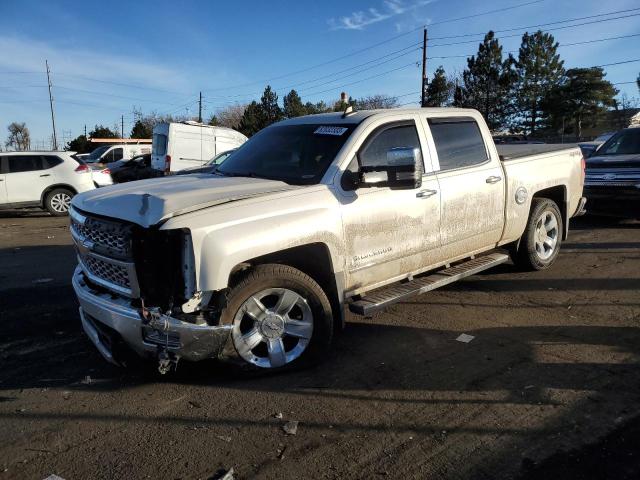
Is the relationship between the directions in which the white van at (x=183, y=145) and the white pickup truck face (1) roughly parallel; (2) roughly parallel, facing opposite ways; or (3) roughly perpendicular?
roughly parallel, facing opposite ways

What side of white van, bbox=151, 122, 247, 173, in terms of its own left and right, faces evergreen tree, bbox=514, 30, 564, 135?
front

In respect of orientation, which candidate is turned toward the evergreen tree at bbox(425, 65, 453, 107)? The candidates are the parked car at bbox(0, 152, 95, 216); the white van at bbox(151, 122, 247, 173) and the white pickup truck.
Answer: the white van

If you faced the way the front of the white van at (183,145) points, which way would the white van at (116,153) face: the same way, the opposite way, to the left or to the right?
the opposite way

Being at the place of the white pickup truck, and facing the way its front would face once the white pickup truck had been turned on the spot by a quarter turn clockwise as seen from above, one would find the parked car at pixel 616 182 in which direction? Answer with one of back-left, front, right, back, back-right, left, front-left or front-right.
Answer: right

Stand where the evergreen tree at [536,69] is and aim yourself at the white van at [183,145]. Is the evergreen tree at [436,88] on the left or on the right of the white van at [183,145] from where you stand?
right

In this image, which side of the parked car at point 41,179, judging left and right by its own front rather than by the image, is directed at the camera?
left

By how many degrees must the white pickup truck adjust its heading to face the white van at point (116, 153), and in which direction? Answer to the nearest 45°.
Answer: approximately 90° to its right

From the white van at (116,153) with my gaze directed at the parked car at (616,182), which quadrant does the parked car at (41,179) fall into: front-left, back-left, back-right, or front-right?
front-right

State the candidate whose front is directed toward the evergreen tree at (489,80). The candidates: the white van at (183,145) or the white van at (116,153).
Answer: the white van at (183,145)

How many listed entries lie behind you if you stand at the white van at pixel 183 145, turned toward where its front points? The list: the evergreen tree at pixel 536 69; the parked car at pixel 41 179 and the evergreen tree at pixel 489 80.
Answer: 1

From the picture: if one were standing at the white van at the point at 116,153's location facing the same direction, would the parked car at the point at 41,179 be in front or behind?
in front

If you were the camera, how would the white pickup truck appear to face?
facing the viewer and to the left of the viewer

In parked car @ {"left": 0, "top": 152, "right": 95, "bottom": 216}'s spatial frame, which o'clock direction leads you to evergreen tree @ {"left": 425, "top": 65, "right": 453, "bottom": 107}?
The evergreen tree is roughly at 5 o'clock from the parked car.

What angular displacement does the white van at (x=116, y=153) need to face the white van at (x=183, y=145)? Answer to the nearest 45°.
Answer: approximately 45° to its left

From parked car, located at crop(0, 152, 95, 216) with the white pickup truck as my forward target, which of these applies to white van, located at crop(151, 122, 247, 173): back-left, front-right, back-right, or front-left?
back-left

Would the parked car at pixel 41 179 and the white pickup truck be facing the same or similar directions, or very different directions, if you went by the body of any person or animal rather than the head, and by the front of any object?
same or similar directions

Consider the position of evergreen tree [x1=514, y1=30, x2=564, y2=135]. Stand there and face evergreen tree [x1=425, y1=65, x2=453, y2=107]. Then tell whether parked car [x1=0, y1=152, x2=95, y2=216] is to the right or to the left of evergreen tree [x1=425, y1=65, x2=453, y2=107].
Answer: left
